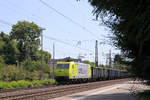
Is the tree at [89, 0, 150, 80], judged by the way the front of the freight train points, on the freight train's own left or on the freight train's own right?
on the freight train's own left

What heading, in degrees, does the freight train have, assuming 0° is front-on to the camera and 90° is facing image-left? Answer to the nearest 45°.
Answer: approximately 45°
